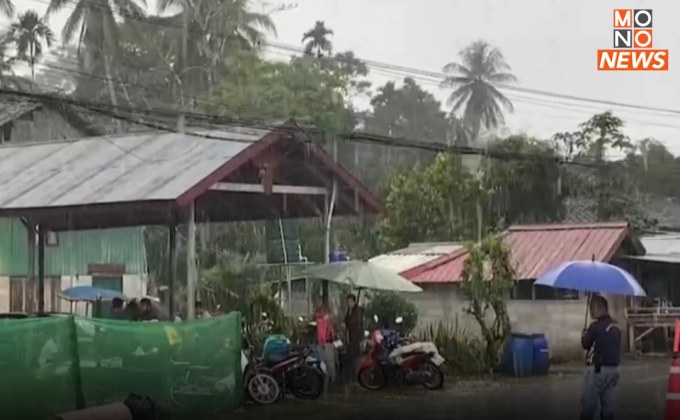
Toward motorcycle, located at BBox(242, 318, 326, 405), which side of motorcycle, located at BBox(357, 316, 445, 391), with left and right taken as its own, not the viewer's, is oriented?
front

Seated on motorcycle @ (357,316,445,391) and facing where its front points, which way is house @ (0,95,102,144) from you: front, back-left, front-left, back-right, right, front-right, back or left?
front-right

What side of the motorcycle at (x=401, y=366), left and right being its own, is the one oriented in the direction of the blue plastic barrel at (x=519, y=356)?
back

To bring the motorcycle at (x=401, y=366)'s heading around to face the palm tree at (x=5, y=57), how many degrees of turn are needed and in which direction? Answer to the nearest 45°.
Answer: approximately 45° to its right

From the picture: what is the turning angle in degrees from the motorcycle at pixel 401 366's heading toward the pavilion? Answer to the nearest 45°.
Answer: approximately 45° to its right

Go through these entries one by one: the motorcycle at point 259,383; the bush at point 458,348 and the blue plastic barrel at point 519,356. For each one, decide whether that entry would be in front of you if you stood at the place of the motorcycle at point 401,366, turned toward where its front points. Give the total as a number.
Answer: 1

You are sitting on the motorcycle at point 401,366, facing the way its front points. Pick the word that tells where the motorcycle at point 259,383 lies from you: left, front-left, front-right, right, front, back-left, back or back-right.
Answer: front

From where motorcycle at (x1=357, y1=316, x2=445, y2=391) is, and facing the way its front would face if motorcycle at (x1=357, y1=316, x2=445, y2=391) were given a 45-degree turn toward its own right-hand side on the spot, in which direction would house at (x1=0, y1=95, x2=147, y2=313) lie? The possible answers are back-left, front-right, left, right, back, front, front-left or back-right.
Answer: front

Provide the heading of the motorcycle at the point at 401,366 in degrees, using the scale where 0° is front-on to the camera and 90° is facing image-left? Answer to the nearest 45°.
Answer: approximately 45°

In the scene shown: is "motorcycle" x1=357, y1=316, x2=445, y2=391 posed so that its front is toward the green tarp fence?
yes

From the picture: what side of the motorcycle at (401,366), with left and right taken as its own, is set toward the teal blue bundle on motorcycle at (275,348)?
front

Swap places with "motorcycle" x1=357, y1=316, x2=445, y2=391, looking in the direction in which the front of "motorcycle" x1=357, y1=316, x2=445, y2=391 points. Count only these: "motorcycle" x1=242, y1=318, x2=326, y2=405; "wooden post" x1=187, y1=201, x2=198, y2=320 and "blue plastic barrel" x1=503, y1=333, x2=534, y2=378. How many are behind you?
1

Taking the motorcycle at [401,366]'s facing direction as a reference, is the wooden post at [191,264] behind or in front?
in front

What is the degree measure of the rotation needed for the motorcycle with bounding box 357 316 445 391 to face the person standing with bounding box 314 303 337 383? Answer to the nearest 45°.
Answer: approximately 45° to its right
